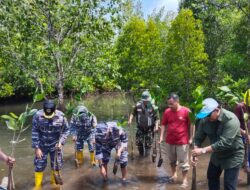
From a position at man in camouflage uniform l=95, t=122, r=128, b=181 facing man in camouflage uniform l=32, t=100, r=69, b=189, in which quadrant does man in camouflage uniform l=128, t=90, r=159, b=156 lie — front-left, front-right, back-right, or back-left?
back-right

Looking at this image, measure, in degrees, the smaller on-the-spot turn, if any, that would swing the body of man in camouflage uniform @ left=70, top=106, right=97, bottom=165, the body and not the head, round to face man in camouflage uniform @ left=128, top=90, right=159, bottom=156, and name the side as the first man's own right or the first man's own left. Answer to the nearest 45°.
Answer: approximately 90° to the first man's own left

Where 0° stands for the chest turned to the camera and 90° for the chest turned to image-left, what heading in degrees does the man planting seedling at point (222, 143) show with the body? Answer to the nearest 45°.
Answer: approximately 45°

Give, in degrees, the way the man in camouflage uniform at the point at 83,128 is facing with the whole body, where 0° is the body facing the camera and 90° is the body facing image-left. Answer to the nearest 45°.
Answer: approximately 0°

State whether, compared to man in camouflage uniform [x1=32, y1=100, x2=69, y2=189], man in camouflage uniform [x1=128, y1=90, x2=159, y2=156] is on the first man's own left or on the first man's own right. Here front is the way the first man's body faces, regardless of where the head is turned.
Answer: on the first man's own left

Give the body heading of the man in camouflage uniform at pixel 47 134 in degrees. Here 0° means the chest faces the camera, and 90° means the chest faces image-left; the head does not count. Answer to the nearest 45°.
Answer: approximately 0°

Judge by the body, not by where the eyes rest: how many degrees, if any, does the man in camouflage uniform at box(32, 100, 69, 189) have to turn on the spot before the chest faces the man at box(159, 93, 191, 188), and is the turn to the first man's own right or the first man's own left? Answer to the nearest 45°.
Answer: approximately 90° to the first man's own left
